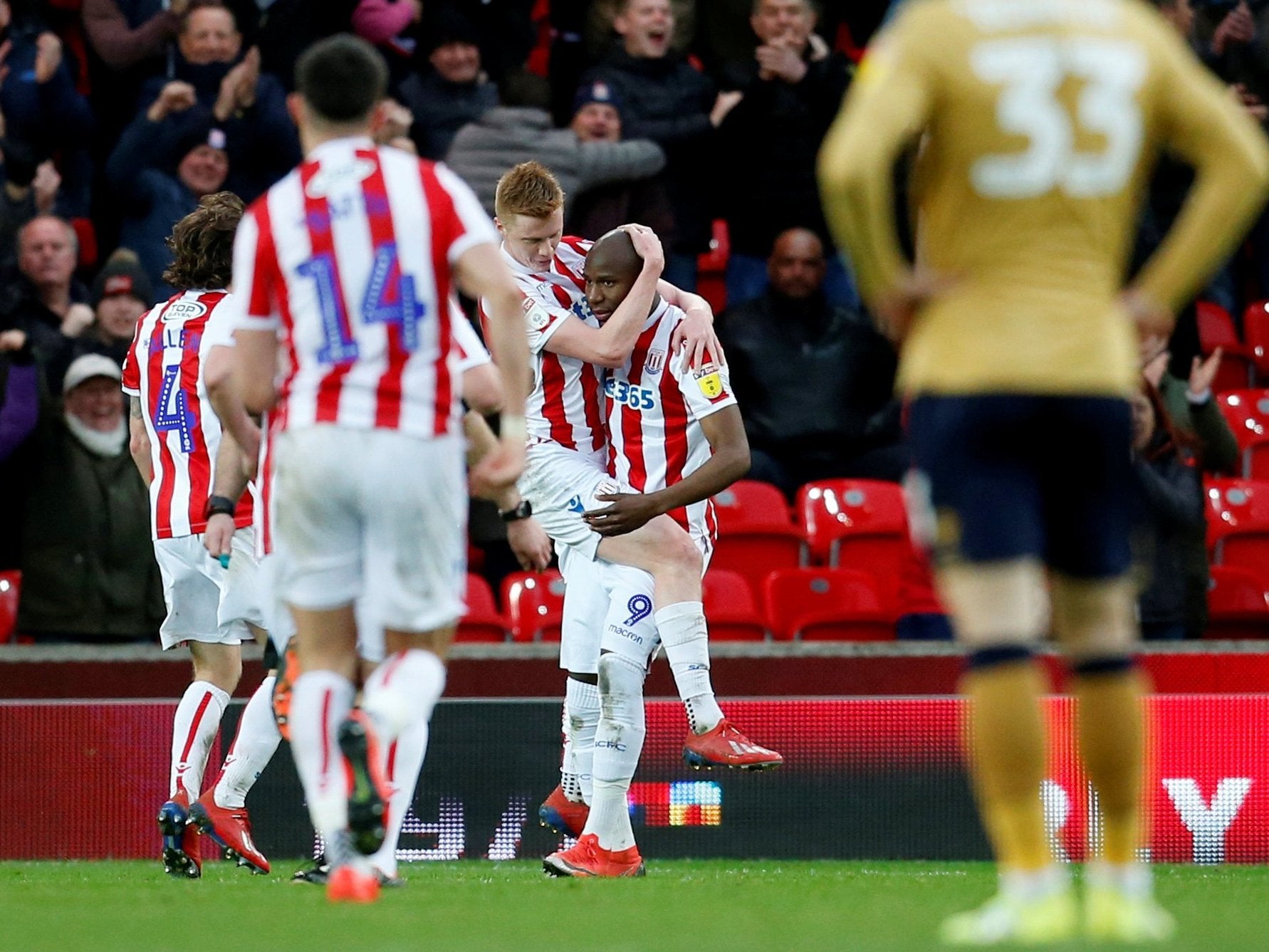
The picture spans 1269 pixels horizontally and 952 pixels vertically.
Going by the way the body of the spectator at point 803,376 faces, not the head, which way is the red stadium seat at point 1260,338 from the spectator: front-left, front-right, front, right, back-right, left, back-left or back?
back-left

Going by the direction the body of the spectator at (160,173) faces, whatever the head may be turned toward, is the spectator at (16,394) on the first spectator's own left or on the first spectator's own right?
on the first spectator's own right
